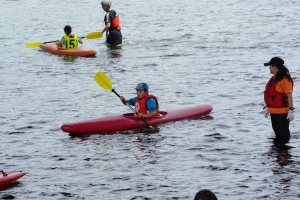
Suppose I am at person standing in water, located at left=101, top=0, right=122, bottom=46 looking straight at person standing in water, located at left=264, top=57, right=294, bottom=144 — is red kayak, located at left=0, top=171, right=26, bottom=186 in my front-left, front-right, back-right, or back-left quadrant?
front-right

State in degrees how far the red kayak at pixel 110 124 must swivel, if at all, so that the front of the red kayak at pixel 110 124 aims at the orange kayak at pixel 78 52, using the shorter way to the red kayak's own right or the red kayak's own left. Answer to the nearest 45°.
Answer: approximately 135° to the red kayak's own right

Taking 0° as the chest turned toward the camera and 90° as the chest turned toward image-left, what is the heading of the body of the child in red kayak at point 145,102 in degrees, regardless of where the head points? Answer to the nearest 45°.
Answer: approximately 45°

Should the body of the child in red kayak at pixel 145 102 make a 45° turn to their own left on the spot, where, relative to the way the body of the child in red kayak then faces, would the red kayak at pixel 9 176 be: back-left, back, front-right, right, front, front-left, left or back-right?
front-right

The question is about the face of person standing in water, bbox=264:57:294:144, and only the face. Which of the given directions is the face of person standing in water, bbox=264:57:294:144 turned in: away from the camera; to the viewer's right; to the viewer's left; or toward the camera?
to the viewer's left

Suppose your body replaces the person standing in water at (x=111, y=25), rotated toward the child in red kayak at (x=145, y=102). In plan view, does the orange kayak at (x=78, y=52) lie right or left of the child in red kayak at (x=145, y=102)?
right

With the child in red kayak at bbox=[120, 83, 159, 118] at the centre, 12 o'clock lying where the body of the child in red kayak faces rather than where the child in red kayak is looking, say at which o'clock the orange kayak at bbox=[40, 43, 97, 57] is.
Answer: The orange kayak is roughly at 4 o'clock from the child in red kayak.

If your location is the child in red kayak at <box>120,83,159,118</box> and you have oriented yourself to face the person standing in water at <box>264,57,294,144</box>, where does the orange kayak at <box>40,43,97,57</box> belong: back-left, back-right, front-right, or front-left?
back-left

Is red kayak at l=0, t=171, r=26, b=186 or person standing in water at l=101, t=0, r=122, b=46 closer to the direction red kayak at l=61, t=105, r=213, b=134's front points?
the red kayak

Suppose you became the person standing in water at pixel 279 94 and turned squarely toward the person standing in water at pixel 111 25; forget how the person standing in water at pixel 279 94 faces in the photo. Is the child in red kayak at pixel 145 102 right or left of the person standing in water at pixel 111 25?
left

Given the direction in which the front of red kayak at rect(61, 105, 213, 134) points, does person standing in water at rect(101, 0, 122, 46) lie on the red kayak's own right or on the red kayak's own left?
on the red kayak's own right

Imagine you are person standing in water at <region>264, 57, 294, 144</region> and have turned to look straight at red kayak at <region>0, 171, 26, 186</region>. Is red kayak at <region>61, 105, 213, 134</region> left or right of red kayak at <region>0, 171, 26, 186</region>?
right
